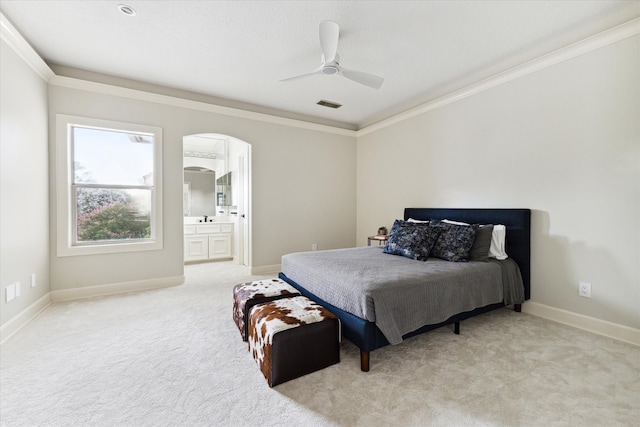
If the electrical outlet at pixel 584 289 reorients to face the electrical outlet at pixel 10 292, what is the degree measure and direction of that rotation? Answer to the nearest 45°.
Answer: approximately 45° to its right

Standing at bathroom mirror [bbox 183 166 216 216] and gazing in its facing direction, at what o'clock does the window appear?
The window is roughly at 1 o'clock from the bathroom mirror.

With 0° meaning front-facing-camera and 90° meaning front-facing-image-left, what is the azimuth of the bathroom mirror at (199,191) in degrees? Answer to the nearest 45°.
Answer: approximately 0°

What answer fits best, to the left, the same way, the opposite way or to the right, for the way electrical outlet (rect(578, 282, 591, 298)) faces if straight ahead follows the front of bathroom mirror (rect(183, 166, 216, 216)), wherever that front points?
to the right

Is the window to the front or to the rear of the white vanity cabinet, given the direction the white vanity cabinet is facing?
to the front

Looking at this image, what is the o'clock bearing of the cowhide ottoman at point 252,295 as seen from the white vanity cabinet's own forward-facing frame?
The cowhide ottoman is roughly at 12 o'clock from the white vanity cabinet.

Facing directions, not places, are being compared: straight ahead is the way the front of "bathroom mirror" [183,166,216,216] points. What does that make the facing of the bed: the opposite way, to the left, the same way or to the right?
to the right

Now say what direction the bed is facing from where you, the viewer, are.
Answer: facing the viewer and to the left of the viewer

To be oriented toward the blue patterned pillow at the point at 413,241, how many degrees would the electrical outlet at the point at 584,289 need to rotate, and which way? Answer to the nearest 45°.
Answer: approximately 45° to its right

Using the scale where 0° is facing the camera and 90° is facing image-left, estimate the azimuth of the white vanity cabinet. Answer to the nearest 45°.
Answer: approximately 0°

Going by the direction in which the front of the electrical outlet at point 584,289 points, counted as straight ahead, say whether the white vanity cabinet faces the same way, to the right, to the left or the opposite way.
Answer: to the left
